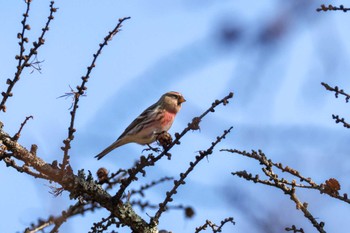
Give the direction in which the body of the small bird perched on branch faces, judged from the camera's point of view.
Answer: to the viewer's right

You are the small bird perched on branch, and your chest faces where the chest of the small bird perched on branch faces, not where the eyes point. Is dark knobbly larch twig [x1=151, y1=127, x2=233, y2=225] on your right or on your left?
on your right

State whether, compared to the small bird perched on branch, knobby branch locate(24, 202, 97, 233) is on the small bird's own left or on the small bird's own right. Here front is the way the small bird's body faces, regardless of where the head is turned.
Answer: on the small bird's own right
